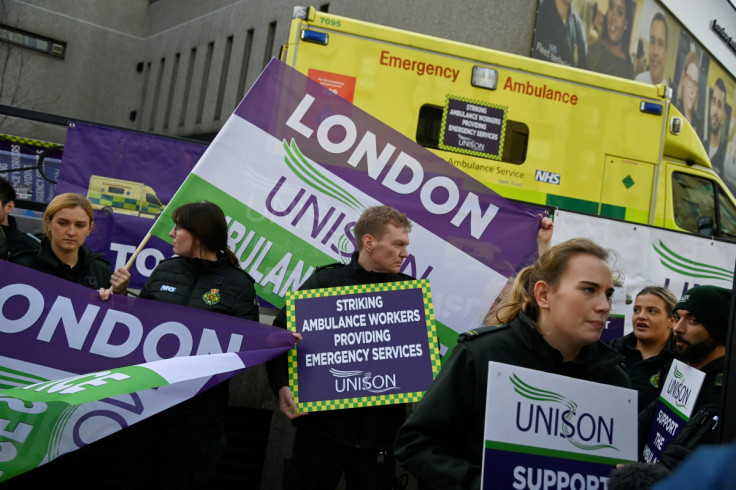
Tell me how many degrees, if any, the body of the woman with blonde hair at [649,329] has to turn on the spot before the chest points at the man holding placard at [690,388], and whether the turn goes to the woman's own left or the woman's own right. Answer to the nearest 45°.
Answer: approximately 45° to the woman's own left

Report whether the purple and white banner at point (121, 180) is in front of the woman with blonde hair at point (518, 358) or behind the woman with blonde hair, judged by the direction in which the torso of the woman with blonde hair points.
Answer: behind

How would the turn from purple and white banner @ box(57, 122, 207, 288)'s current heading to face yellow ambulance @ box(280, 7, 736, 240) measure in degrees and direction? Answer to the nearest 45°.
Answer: approximately 90° to its left

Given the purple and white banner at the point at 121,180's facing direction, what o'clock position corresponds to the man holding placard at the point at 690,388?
The man holding placard is roughly at 11 o'clock from the purple and white banner.

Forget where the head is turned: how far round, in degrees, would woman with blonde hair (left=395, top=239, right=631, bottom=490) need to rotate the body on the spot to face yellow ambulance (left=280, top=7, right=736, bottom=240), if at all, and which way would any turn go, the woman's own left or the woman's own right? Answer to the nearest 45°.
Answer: approximately 135° to the woman's own left

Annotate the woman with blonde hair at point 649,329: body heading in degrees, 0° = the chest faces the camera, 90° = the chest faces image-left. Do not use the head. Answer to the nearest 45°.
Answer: approximately 45°

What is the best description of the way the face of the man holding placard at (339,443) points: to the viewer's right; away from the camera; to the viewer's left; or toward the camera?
to the viewer's right

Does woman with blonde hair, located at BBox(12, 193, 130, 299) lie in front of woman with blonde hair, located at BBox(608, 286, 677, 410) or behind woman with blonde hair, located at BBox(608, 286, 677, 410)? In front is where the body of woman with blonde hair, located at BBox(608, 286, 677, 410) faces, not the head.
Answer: in front

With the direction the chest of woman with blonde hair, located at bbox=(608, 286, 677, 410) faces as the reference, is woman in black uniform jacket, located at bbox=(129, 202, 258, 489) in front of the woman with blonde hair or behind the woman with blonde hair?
in front

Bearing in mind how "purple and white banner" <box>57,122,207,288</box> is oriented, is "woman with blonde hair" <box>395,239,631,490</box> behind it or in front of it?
in front

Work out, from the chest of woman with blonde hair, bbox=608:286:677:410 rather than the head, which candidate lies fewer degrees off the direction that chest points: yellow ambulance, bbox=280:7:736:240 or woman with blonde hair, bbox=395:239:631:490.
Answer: the woman with blonde hair

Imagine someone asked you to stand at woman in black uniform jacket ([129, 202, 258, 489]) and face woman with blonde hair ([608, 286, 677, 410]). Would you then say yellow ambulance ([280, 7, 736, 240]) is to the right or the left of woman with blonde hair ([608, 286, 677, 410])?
left
